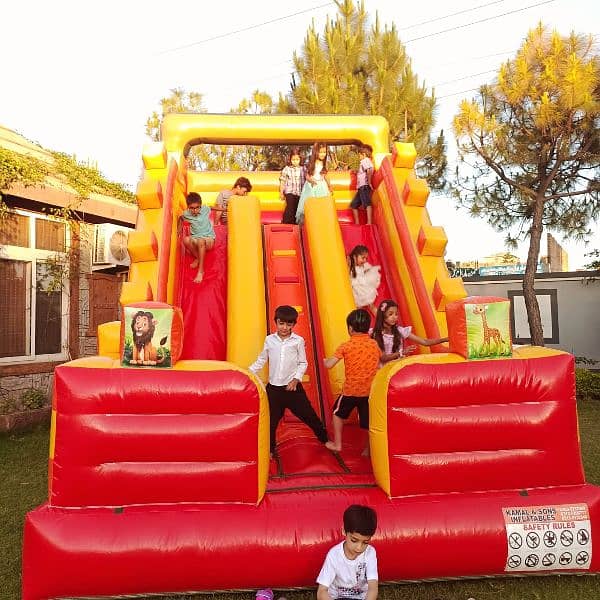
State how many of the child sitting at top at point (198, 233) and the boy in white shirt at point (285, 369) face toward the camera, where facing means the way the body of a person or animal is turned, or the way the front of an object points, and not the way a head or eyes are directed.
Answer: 2

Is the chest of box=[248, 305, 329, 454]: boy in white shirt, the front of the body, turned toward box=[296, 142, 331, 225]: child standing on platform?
no

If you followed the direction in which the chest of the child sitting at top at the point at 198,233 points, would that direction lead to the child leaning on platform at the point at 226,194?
no

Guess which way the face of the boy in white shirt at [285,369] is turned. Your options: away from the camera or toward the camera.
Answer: toward the camera

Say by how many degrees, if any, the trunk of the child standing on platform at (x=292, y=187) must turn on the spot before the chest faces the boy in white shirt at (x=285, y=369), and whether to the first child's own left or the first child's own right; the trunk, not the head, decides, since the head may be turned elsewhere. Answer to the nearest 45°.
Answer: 0° — they already face them

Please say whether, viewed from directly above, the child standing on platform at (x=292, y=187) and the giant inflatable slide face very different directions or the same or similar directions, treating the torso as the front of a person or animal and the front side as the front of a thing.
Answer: same or similar directions

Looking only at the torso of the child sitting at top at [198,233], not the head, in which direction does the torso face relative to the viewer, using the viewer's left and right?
facing the viewer

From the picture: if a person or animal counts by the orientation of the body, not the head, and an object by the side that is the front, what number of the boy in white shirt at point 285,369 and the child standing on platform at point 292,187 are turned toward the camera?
2

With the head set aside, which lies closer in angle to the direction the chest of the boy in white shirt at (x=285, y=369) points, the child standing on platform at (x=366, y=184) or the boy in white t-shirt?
the boy in white t-shirt

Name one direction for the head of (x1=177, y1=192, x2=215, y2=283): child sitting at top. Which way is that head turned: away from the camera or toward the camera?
toward the camera

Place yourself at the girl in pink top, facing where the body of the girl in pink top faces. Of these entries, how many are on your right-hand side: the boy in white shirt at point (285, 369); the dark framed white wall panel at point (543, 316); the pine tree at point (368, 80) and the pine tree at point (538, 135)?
1

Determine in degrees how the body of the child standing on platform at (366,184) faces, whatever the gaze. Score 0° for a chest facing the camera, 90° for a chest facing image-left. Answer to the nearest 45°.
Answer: approximately 45°

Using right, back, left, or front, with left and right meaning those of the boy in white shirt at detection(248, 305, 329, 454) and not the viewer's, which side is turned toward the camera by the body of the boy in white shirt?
front

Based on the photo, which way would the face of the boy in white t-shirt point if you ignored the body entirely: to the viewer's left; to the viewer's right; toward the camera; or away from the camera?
toward the camera
